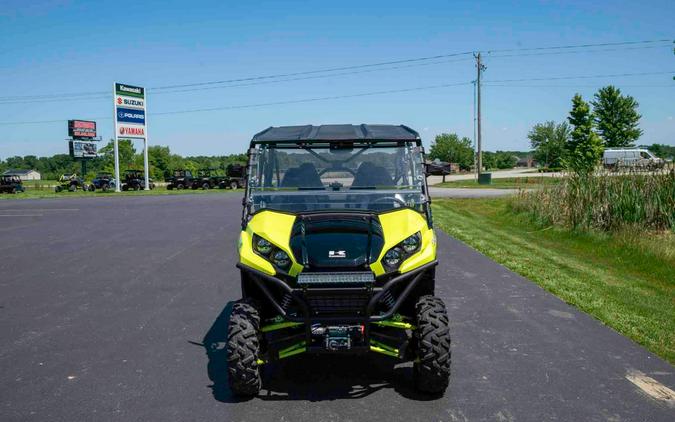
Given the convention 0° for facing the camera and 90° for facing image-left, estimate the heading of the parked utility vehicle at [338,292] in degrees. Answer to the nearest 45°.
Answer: approximately 0°

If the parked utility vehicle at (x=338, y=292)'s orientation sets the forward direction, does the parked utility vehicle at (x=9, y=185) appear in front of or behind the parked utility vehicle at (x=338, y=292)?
behind
